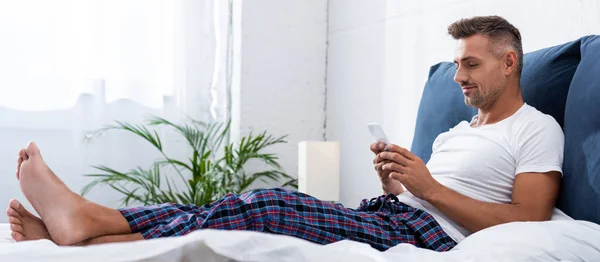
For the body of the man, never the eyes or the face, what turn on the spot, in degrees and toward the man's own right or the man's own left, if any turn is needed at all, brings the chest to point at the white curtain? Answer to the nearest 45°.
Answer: approximately 45° to the man's own right

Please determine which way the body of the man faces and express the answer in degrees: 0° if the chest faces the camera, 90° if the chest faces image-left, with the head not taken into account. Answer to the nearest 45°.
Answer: approximately 90°

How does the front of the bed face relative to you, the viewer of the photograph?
facing to the left of the viewer

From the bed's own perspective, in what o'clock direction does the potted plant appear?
The potted plant is roughly at 2 o'clock from the bed.

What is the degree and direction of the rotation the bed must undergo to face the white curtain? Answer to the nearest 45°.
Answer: approximately 45° to its right

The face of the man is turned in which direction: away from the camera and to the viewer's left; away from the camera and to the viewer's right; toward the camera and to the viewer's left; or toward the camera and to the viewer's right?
toward the camera and to the viewer's left
